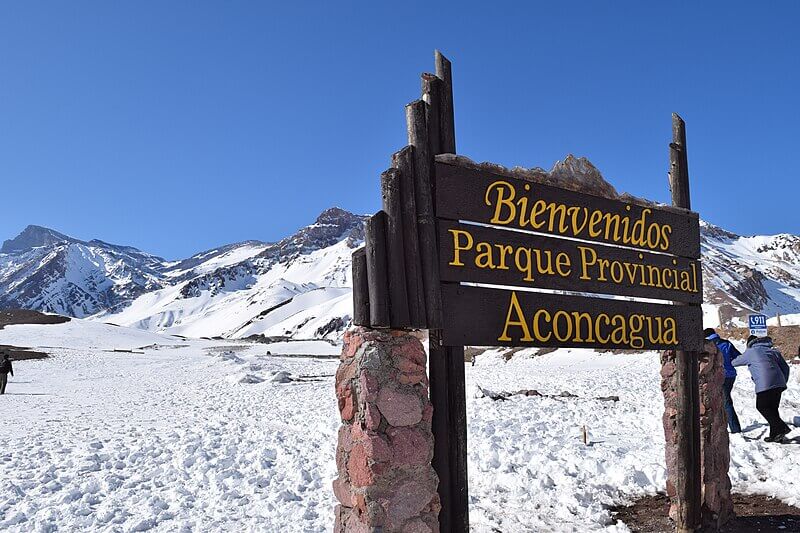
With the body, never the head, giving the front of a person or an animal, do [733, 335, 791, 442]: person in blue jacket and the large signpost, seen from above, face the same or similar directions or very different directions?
very different directions

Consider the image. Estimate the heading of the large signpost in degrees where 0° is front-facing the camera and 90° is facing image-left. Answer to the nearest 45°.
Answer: approximately 315°

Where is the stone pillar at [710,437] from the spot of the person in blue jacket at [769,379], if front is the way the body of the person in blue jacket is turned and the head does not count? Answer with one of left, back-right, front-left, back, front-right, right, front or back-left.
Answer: back-left

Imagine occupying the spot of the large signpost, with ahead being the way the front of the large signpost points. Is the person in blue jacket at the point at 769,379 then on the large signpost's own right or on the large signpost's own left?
on the large signpost's own left
